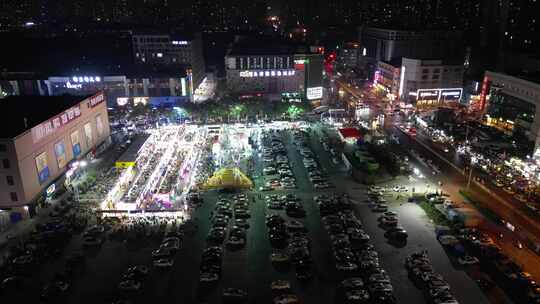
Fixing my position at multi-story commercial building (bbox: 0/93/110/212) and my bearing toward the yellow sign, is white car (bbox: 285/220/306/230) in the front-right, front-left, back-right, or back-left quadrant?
front-right

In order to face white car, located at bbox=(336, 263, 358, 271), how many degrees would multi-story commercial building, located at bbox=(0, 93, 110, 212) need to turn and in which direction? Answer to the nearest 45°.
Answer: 0° — it already faces it

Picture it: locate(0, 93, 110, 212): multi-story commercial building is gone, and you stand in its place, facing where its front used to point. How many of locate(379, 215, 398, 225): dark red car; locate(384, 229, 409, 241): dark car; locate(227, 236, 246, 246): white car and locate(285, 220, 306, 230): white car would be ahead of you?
4

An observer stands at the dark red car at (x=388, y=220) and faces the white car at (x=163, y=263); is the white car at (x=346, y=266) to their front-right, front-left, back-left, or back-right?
front-left

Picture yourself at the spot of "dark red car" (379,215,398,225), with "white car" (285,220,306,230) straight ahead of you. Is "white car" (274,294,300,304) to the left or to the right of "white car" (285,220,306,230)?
left

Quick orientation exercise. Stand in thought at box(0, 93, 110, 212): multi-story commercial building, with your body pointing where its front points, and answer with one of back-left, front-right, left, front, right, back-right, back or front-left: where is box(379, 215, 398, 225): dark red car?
front

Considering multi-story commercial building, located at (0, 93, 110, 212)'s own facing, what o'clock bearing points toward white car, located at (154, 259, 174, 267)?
The white car is roughly at 1 o'clock from the multi-story commercial building.

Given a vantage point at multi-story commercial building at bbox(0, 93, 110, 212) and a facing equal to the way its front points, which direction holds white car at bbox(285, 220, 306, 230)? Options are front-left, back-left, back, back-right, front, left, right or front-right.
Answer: front

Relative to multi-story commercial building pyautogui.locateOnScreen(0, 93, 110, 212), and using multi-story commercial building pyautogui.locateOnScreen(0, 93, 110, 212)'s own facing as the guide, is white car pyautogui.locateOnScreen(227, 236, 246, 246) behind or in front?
in front

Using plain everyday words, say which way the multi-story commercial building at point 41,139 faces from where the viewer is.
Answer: facing the viewer and to the right of the viewer

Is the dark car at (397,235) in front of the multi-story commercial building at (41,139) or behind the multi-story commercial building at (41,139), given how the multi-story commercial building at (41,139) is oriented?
in front
